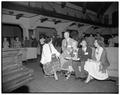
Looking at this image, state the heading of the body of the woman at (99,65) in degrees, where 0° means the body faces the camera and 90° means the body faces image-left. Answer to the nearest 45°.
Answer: approximately 90°

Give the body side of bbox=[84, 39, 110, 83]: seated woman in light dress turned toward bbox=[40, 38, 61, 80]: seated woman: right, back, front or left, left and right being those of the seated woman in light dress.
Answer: front

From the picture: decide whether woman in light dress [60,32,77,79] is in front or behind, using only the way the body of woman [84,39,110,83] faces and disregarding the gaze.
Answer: in front
